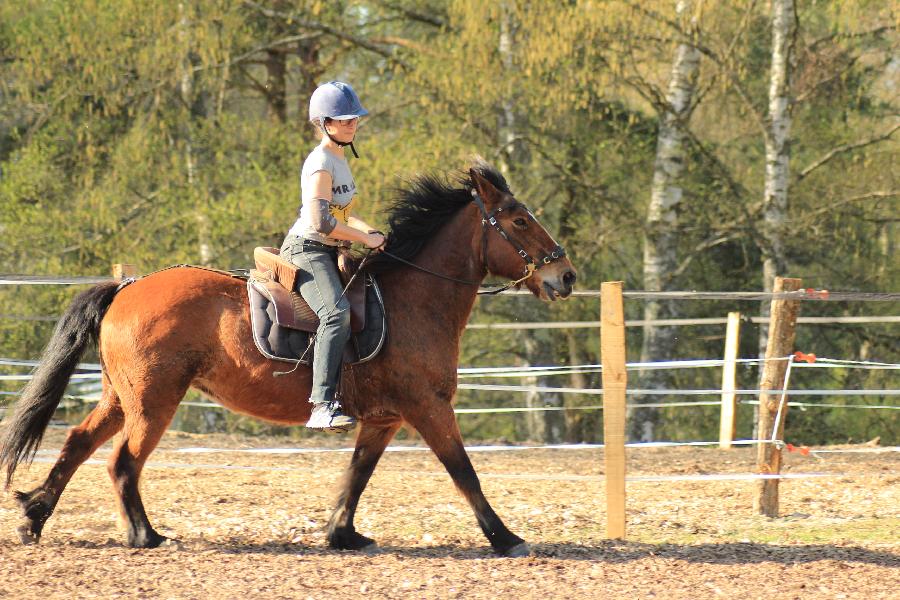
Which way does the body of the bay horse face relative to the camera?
to the viewer's right

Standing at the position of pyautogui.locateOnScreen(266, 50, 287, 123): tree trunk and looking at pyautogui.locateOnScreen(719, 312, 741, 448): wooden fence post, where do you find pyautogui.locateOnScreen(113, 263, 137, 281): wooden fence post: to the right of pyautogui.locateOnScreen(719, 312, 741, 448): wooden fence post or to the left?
right

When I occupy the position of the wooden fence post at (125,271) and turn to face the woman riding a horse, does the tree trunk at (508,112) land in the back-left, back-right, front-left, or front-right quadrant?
back-left

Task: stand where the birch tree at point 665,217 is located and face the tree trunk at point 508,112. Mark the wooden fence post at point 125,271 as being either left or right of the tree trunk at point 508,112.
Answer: left

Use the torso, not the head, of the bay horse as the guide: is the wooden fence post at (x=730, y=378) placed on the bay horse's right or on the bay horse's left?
on the bay horse's left

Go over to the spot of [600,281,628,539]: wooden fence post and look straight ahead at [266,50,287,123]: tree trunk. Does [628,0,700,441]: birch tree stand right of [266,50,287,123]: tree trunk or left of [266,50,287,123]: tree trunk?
right

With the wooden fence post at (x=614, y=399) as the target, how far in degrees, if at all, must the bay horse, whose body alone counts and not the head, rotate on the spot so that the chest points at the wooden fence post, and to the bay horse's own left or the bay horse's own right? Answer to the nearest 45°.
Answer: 0° — it already faces it

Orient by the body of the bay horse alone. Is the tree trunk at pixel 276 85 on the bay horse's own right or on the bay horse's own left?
on the bay horse's own left

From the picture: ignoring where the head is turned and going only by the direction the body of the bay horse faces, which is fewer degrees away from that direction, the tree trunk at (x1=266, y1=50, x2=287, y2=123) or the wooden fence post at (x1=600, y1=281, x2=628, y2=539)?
the wooden fence post

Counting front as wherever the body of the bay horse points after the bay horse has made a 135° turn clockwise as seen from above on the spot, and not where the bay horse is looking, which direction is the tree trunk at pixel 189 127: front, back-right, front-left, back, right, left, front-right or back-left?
back-right

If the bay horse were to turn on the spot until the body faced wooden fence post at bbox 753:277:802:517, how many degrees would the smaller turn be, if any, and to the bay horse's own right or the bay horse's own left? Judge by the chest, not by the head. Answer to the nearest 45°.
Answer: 0° — it already faces it

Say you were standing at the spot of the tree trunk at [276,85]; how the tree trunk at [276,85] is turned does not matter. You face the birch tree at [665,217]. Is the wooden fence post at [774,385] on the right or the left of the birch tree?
right

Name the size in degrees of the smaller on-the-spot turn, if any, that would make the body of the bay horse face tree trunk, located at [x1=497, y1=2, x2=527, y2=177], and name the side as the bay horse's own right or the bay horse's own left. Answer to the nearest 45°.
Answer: approximately 90° to the bay horse's own left

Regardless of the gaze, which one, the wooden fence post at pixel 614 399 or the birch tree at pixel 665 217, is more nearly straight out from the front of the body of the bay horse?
the wooden fence post

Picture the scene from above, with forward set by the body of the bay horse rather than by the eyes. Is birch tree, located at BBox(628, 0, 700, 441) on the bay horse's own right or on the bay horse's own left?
on the bay horse's own left
